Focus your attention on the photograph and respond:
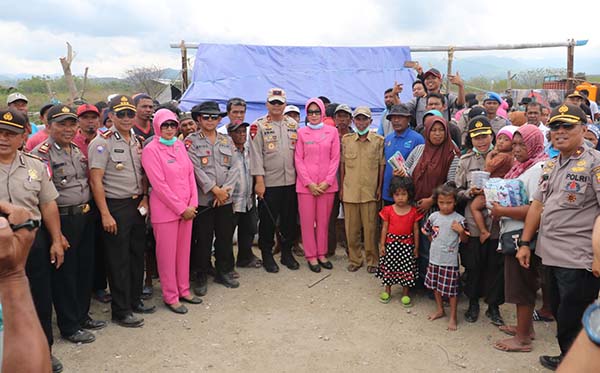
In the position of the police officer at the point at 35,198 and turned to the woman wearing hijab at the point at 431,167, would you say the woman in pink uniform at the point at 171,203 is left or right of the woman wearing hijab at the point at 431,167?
left

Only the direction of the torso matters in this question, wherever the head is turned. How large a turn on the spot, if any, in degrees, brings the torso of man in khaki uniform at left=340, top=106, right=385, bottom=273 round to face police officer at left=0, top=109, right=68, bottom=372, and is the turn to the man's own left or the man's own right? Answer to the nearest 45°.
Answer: approximately 45° to the man's own right

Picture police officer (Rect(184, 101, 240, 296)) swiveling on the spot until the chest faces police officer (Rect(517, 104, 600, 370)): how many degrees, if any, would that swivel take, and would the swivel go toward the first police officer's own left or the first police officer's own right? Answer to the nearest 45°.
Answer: approximately 45° to the first police officer's own left

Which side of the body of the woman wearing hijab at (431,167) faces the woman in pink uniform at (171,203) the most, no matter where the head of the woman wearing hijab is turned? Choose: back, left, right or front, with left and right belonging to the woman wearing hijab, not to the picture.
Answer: right

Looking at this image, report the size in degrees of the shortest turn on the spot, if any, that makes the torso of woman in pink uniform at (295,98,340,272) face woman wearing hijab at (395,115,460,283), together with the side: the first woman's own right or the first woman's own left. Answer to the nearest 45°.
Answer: approximately 45° to the first woman's own left

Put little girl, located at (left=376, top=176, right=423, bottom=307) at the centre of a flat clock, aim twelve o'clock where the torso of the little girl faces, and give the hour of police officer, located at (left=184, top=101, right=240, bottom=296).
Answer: The police officer is roughly at 3 o'clock from the little girl.
